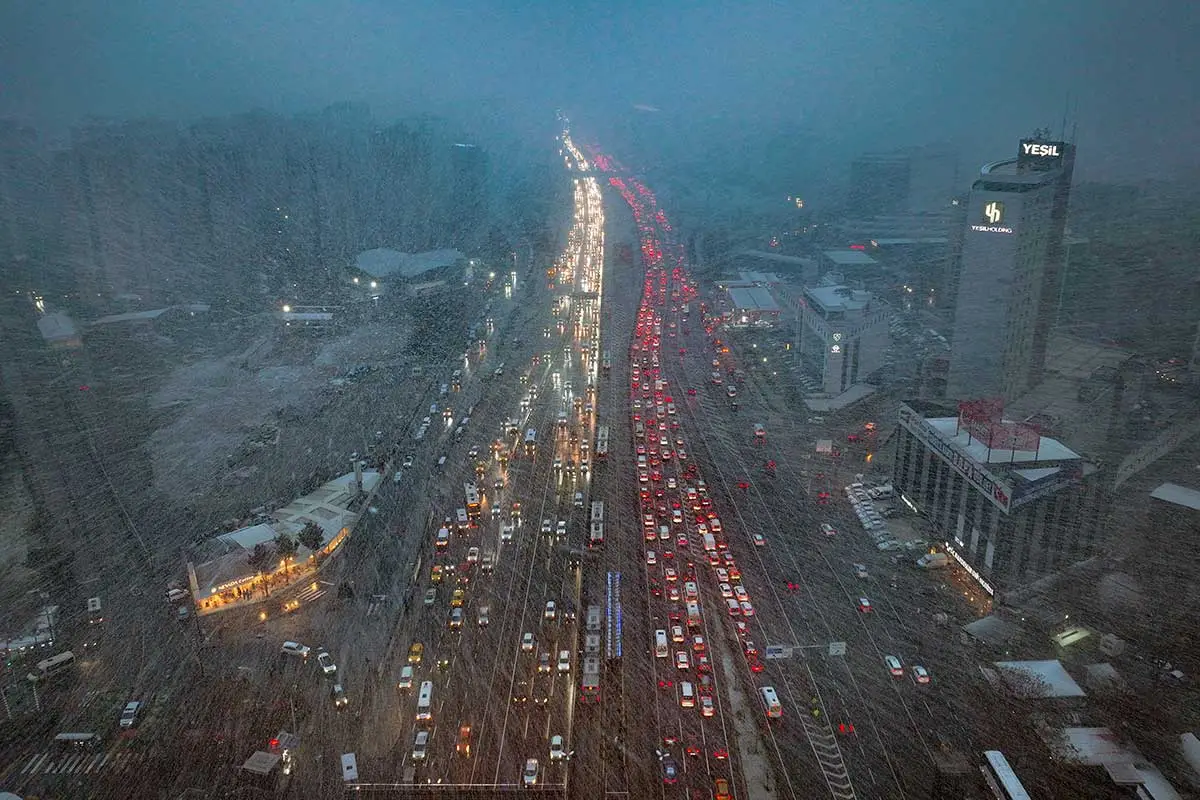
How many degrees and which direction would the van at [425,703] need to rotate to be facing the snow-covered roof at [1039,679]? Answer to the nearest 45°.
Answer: approximately 90° to its left

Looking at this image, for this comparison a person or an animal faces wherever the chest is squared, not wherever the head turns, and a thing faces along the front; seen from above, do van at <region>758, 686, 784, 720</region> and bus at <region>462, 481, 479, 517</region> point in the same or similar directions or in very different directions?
very different directions

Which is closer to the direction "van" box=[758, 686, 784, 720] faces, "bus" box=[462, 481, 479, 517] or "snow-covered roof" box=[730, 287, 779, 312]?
the snow-covered roof

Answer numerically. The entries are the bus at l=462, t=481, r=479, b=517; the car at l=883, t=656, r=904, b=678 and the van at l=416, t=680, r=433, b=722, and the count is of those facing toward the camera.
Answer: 2

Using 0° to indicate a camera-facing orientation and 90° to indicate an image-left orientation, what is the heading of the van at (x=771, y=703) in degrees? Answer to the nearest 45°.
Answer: approximately 180°

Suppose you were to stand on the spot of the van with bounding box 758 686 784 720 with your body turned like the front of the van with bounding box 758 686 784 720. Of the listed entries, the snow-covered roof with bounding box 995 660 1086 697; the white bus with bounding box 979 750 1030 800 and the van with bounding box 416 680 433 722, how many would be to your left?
1

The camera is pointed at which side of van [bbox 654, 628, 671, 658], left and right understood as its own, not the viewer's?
back

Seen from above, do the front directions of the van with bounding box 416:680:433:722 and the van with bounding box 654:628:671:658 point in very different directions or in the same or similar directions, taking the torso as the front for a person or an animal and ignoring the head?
very different directions

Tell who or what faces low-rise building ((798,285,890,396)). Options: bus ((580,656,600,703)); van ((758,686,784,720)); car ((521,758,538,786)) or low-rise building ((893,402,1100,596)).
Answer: the van

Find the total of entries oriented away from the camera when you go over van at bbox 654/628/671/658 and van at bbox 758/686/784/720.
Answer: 2

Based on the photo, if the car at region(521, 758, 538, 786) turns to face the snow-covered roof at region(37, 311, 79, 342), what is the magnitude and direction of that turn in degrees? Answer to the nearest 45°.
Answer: approximately 135° to its right

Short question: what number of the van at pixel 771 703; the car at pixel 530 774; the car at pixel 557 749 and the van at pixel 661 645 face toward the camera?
2

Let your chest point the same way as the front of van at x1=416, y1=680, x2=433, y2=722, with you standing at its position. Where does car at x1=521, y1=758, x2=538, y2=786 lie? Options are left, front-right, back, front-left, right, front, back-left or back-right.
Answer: front-left

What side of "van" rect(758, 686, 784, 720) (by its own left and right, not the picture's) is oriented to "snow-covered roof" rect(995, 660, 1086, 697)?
right

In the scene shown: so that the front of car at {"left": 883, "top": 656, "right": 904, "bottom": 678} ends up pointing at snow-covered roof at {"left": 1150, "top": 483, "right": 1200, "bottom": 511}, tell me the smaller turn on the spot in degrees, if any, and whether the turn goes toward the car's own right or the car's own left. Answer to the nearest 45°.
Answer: approximately 90° to the car's own right

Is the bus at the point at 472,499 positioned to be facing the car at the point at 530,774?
yes

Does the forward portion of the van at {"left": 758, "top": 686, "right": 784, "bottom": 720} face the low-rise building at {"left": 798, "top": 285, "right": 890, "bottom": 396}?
yes
